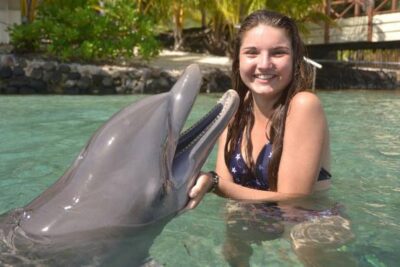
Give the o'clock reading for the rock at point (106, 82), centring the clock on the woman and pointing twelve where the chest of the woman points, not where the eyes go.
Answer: The rock is roughly at 4 o'clock from the woman.

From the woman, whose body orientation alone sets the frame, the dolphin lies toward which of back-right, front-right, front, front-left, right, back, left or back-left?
front

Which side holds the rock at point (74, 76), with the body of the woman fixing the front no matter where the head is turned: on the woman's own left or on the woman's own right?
on the woman's own right

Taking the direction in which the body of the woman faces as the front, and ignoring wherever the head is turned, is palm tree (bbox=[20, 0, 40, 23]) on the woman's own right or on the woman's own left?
on the woman's own right

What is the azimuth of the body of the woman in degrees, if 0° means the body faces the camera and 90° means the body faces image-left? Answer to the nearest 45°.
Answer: approximately 45°

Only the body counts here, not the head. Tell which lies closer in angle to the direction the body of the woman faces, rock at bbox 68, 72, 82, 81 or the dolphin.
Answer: the dolphin

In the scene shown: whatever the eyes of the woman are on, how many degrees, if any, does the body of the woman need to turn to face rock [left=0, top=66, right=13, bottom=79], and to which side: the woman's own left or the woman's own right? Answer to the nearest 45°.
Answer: approximately 90° to the woman's own right

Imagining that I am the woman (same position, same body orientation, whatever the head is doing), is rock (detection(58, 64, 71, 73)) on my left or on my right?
on my right
